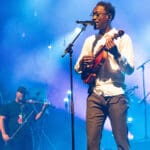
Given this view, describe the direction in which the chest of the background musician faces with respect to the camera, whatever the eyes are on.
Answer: toward the camera
